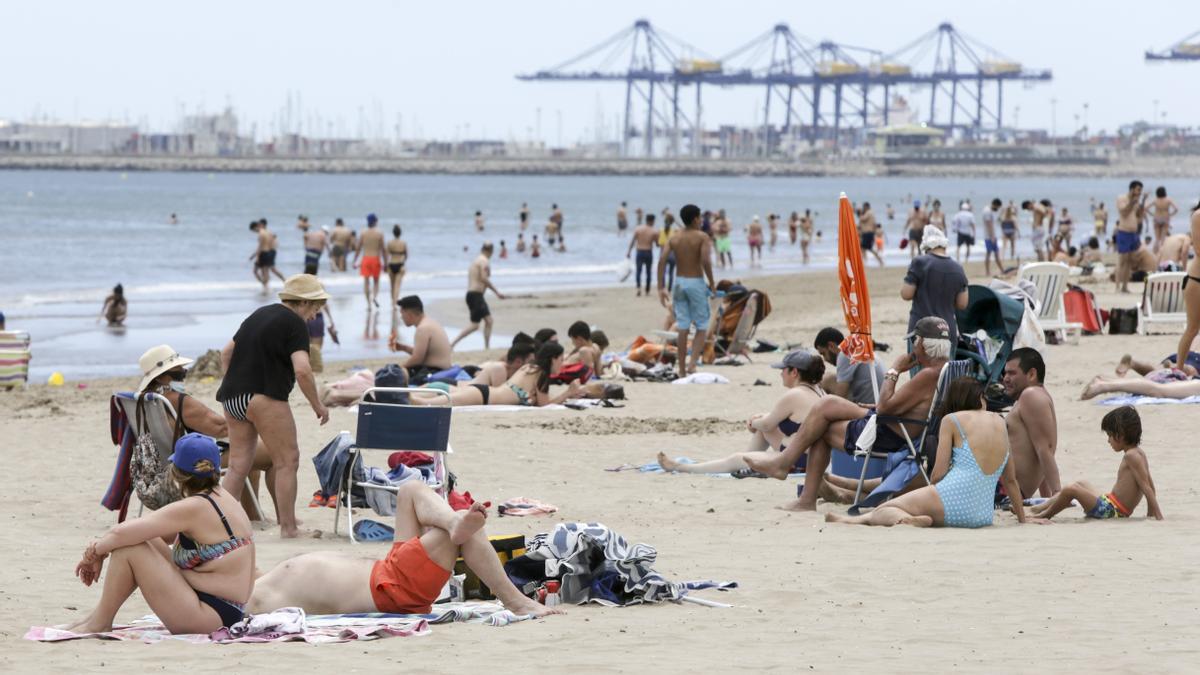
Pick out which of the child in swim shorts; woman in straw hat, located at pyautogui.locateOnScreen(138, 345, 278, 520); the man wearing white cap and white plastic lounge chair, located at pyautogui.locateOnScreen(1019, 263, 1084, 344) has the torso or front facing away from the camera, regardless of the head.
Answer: the man wearing white cap

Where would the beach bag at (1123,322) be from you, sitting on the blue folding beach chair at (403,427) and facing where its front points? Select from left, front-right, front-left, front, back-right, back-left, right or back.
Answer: front-right

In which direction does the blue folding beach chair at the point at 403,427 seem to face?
away from the camera

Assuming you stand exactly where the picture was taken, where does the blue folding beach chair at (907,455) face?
facing to the left of the viewer

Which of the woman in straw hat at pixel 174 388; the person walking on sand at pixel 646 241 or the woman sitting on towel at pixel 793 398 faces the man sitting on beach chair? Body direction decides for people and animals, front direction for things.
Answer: the woman in straw hat

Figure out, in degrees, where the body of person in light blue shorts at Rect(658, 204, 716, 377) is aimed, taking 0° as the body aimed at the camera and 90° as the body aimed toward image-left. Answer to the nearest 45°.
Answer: approximately 180°

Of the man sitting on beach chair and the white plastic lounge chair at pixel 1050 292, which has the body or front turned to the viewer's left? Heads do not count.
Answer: the man sitting on beach chair

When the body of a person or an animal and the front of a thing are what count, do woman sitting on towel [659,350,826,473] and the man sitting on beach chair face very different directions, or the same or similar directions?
same or similar directions

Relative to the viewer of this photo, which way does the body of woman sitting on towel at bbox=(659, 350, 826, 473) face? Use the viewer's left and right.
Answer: facing to the left of the viewer

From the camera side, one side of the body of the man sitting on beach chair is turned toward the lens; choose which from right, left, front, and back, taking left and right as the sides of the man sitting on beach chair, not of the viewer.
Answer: left

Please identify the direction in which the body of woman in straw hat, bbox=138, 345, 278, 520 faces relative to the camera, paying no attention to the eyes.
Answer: to the viewer's right

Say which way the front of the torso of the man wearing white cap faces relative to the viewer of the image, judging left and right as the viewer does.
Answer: facing away from the viewer

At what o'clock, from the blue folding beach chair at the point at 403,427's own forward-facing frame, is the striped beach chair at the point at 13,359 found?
The striped beach chair is roughly at 11 o'clock from the blue folding beach chair.
